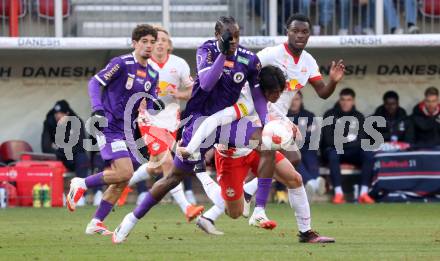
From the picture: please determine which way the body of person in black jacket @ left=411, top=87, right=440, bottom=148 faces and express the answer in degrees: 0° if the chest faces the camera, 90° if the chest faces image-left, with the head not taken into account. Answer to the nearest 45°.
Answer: approximately 0°

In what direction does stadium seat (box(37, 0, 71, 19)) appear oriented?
toward the camera

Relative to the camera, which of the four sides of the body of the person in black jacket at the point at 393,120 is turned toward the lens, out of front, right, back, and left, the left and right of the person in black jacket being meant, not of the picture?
front

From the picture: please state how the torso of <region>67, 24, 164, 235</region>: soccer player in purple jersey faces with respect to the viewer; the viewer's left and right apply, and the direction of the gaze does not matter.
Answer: facing the viewer and to the right of the viewer

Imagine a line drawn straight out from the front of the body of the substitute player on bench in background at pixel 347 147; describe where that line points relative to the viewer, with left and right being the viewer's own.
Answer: facing the viewer

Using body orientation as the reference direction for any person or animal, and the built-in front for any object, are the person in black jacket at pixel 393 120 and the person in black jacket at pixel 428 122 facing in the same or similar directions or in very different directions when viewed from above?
same or similar directions

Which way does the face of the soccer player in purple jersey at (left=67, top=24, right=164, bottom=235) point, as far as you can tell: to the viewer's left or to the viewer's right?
to the viewer's right

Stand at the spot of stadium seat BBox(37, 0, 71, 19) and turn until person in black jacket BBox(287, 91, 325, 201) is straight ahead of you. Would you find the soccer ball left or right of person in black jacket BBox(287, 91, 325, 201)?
right

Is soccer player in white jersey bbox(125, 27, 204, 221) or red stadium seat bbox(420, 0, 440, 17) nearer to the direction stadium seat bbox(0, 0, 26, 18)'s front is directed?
the soccer player in white jersey

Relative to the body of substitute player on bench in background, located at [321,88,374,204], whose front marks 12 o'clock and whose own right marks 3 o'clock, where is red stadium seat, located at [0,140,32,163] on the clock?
The red stadium seat is roughly at 3 o'clock from the substitute player on bench in background.

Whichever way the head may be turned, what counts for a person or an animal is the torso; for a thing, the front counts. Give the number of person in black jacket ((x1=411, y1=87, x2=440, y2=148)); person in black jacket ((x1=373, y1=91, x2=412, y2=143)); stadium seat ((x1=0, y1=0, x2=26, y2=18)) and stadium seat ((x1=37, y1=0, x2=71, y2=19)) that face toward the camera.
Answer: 4

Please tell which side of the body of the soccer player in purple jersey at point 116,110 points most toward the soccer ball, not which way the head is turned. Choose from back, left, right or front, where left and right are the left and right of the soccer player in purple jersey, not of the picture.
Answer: front

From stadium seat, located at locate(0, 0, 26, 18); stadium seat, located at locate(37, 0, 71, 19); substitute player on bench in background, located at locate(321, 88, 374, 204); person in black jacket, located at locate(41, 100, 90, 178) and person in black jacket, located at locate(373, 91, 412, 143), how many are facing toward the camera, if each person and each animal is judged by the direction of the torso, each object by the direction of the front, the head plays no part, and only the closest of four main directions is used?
5

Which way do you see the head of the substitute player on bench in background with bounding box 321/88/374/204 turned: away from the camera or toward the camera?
toward the camera

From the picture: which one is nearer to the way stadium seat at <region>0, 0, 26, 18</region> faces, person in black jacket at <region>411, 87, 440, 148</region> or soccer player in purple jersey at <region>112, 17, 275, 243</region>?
the soccer player in purple jersey

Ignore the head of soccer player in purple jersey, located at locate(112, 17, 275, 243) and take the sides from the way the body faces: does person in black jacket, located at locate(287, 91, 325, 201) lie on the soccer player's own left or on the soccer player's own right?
on the soccer player's own left
